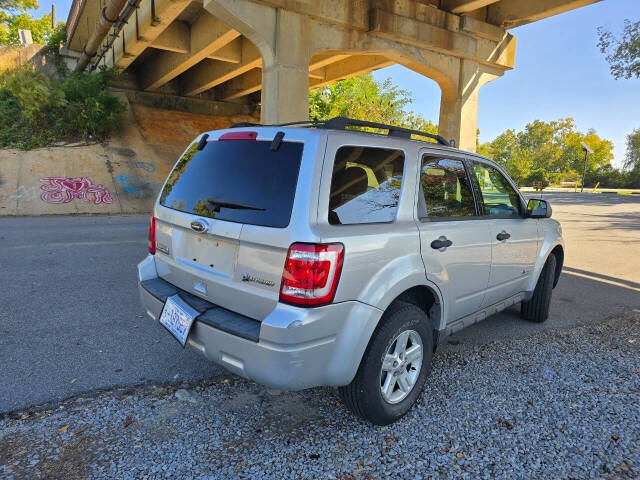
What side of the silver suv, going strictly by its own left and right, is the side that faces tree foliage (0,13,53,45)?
left

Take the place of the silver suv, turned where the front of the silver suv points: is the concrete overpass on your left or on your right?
on your left

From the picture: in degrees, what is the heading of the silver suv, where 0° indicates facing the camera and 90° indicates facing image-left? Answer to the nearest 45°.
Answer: approximately 225°

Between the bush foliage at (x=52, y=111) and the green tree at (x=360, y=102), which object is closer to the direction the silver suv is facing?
the green tree

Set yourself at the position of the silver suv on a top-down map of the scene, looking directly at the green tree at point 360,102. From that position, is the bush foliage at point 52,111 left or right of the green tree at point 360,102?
left

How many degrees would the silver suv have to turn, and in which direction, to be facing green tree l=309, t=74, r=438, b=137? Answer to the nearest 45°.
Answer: approximately 45° to its left

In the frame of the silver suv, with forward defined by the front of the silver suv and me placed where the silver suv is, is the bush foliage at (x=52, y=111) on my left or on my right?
on my left
